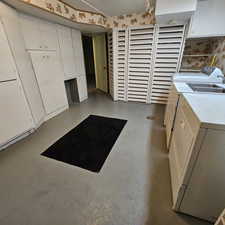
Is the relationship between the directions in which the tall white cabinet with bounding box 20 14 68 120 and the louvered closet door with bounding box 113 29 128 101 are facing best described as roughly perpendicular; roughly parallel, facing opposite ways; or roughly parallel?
roughly perpendicular

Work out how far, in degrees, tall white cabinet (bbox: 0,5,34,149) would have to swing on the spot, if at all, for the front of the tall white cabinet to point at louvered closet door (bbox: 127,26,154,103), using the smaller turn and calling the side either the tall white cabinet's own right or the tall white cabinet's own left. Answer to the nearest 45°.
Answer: approximately 45° to the tall white cabinet's own left

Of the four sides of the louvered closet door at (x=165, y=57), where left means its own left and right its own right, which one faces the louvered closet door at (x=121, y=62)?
right

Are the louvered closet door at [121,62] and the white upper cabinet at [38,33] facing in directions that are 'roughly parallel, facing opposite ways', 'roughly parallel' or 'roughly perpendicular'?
roughly perpendicular
